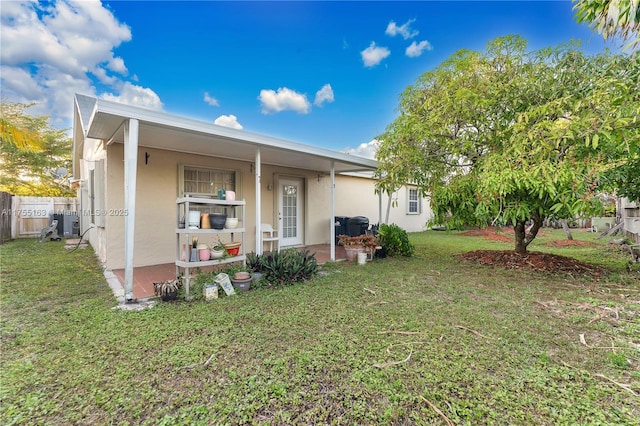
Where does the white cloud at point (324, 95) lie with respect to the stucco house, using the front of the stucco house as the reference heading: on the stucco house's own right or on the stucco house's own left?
on the stucco house's own left

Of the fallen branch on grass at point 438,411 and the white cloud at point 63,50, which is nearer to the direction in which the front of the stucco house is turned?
the fallen branch on grass

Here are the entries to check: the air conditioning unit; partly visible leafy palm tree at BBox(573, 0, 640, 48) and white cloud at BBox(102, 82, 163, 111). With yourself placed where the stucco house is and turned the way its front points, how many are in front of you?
1

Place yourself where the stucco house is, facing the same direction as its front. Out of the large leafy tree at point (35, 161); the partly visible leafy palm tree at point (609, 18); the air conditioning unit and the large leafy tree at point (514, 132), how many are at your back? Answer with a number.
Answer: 2

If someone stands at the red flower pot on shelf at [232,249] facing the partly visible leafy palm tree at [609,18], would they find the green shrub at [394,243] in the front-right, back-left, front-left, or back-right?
front-left

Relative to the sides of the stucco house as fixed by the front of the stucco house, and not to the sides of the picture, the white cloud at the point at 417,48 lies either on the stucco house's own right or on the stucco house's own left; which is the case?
on the stucco house's own left
